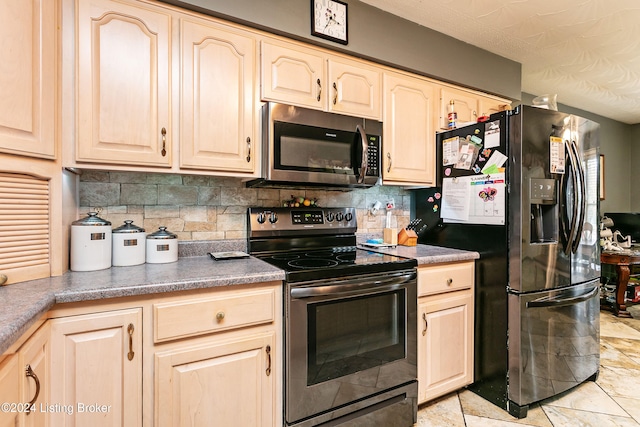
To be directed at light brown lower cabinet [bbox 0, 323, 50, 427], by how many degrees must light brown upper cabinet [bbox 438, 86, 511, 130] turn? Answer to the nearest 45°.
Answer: approximately 90° to its right

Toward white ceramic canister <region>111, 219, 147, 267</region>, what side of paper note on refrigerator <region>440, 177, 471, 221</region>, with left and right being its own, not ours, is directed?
front

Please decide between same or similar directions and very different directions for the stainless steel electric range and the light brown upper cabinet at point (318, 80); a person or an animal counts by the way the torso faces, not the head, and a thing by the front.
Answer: same or similar directions

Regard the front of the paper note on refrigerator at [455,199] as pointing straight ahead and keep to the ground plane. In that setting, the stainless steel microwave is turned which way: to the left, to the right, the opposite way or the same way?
to the left

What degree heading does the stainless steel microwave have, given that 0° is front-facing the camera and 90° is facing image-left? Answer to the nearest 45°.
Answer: approximately 315°

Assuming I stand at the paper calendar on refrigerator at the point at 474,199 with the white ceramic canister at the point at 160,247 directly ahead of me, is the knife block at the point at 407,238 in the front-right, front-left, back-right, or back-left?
front-right

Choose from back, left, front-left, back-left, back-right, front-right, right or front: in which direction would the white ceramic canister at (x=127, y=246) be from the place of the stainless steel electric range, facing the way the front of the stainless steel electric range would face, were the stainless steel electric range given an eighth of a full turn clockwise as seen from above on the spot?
right

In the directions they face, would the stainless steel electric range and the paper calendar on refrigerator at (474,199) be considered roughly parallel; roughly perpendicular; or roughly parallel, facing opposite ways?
roughly perpendicular

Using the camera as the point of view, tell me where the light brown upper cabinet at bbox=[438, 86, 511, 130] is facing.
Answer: facing the viewer and to the right of the viewer

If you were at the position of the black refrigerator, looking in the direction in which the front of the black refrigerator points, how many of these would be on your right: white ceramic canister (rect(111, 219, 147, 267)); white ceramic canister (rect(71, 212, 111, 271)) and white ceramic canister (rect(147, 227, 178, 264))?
3

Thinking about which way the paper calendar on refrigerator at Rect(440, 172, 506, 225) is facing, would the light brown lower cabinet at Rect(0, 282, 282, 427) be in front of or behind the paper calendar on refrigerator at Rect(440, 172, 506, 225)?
in front

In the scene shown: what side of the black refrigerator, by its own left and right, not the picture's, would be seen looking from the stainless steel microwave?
right
